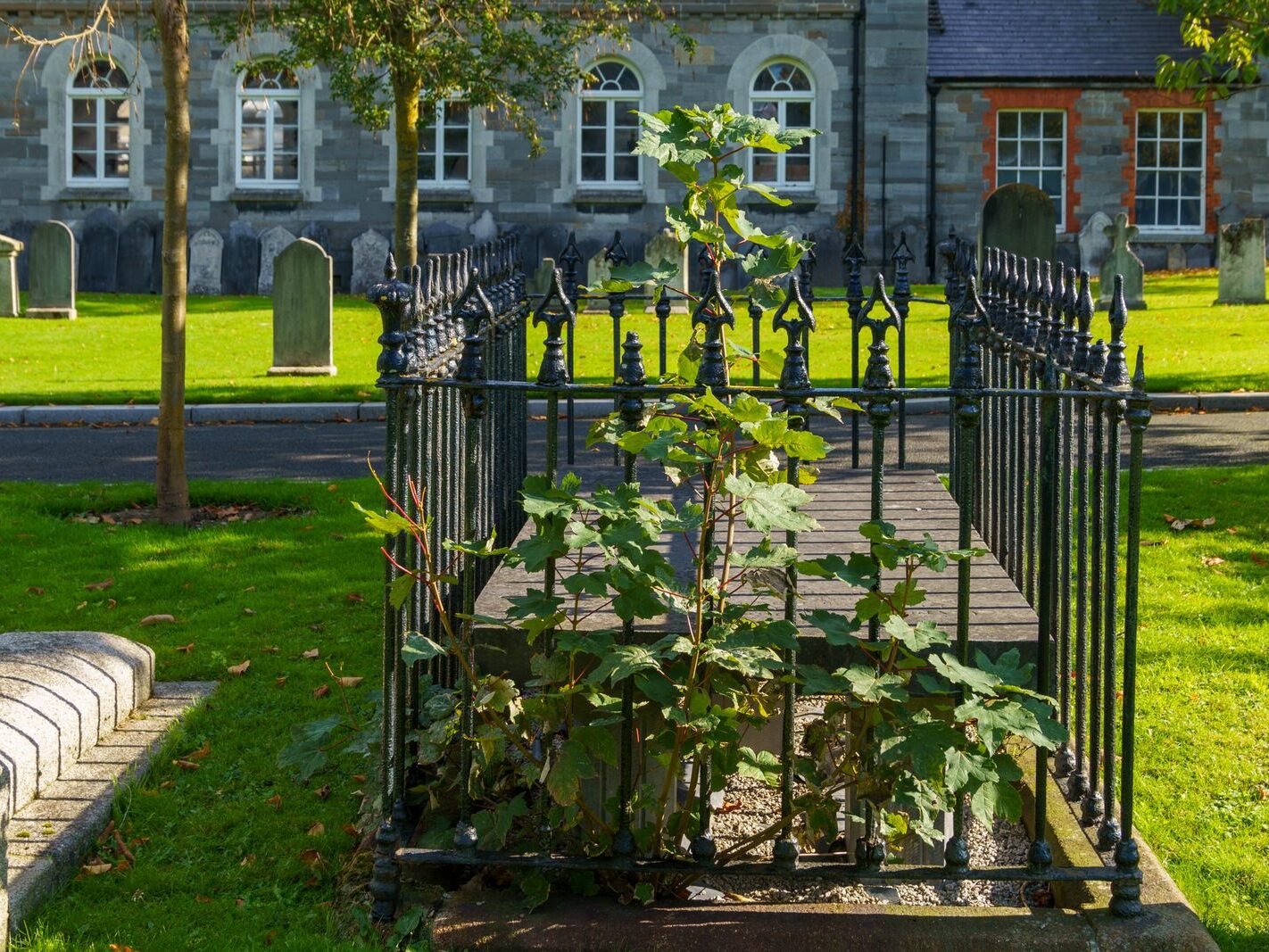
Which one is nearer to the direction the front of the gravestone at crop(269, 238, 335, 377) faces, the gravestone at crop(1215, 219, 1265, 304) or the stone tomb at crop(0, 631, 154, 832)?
the stone tomb

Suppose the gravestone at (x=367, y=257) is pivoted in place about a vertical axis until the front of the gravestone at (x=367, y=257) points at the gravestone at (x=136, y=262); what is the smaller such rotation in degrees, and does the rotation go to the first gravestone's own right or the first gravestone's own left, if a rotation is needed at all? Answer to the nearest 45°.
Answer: approximately 90° to the first gravestone's own right

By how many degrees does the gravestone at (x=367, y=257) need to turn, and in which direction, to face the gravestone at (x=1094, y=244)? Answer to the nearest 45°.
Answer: approximately 90° to its left

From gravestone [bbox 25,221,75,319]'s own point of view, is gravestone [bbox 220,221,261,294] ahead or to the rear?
to the rear

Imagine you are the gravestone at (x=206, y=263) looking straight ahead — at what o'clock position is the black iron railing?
The black iron railing is roughly at 12 o'clock from the gravestone.

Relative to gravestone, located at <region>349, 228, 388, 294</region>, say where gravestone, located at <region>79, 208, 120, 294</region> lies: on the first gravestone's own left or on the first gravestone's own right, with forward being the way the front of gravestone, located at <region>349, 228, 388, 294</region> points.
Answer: on the first gravestone's own right
